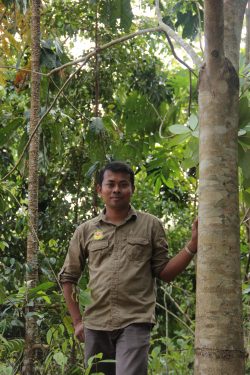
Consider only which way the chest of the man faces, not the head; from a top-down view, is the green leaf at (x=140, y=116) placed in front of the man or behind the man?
behind

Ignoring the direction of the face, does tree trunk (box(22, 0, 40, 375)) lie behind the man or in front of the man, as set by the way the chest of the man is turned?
behind

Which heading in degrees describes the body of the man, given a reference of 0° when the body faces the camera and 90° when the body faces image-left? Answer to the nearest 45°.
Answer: approximately 0°
